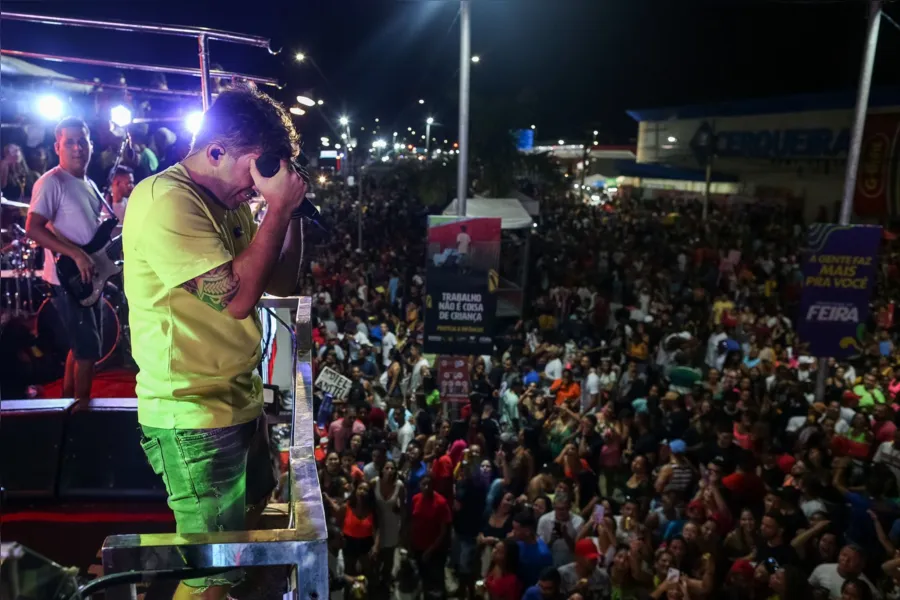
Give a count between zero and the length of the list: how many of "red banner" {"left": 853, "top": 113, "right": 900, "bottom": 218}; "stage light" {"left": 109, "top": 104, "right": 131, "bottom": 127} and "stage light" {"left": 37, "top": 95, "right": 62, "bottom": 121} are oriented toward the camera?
3

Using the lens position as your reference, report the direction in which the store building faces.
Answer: facing the viewer and to the left of the viewer

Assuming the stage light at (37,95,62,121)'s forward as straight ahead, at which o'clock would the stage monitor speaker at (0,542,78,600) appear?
The stage monitor speaker is roughly at 12 o'clock from the stage light.

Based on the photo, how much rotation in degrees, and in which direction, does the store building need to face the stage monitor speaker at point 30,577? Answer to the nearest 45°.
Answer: approximately 45° to its left

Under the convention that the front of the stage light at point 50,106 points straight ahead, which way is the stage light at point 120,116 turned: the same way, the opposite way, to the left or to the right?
the same way

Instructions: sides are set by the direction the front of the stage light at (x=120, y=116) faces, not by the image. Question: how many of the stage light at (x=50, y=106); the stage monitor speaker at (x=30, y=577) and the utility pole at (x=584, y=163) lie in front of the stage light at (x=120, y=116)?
1

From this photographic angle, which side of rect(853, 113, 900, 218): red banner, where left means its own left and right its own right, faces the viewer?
front

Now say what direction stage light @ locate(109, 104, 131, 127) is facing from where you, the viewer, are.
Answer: facing the viewer

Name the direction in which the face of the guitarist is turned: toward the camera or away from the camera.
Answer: toward the camera

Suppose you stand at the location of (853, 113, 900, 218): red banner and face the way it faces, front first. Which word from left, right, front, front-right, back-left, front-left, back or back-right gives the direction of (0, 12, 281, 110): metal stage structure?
front

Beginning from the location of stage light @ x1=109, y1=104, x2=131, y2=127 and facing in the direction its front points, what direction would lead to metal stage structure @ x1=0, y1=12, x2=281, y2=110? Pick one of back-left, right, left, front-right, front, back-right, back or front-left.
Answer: front

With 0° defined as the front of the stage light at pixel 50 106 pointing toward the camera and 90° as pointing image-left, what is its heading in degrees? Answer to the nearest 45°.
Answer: approximately 0°

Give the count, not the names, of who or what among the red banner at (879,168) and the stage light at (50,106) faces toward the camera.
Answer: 2

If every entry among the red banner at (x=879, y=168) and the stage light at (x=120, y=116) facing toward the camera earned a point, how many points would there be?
2

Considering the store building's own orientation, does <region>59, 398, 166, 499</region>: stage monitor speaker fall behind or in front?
in front

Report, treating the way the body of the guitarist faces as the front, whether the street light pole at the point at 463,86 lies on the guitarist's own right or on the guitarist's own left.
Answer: on the guitarist's own left

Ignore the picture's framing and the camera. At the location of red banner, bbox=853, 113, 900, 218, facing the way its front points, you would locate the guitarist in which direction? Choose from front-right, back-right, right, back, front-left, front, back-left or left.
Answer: front
